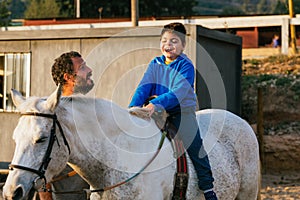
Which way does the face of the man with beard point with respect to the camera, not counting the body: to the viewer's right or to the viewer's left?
to the viewer's right
